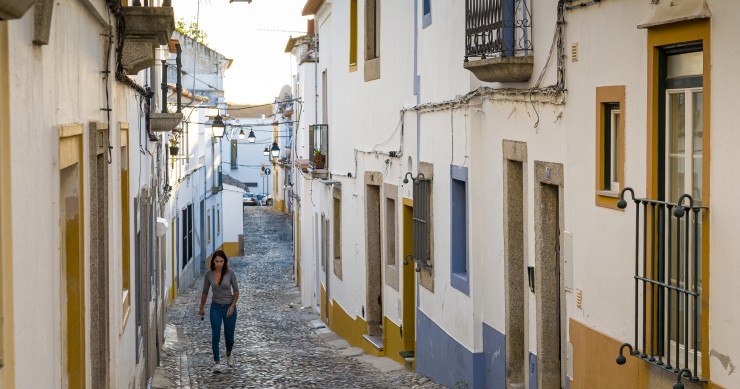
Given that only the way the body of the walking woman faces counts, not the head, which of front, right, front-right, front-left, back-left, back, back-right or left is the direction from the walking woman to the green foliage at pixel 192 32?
back

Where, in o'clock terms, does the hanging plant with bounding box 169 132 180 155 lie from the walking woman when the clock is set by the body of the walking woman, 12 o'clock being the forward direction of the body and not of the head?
The hanging plant is roughly at 6 o'clock from the walking woman.

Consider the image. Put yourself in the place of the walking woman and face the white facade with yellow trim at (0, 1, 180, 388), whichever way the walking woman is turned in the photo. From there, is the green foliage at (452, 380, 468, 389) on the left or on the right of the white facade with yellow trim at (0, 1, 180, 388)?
left

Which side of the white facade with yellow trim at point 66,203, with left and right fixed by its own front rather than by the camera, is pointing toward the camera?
right

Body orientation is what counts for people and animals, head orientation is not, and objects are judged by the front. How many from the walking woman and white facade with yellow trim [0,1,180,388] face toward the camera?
1

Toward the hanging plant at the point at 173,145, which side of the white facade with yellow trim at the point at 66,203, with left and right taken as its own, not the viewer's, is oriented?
left

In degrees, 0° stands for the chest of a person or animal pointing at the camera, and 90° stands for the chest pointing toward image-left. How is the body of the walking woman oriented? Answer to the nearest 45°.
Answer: approximately 0°

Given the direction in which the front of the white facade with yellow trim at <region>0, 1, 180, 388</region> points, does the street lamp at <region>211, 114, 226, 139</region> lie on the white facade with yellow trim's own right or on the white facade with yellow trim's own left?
on the white facade with yellow trim's own left

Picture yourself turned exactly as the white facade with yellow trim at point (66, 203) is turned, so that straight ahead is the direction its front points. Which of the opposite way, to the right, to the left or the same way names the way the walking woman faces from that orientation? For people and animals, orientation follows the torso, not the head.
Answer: to the right
